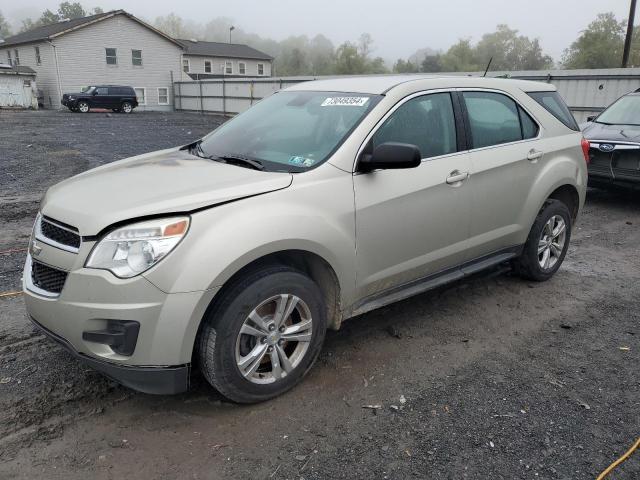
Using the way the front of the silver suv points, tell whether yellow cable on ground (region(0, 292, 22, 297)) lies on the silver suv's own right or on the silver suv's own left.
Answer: on the silver suv's own right

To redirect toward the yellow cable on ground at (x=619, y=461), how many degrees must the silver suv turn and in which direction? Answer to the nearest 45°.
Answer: approximately 90° to its left

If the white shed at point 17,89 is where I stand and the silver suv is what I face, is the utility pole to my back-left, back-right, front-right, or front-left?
front-left

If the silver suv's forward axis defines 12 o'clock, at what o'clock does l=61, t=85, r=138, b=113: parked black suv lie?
The parked black suv is roughly at 4 o'clock from the silver suv.

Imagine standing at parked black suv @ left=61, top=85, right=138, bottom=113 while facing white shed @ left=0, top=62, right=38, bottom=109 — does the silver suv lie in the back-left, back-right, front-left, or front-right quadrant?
back-left

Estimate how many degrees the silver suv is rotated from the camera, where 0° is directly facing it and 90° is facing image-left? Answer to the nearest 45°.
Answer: approximately 45°

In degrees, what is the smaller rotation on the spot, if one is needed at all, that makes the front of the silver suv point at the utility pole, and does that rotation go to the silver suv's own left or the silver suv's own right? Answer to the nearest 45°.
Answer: approximately 180°

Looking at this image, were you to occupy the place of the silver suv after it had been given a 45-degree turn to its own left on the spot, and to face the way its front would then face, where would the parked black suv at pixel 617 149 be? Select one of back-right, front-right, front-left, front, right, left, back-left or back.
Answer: back-left

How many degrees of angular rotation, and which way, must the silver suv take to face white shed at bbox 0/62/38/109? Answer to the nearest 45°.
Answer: approximately 90° to its right

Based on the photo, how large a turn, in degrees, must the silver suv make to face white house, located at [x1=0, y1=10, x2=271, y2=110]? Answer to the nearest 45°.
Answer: approximately 135° to its right

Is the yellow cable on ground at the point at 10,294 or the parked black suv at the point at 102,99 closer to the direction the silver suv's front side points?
the yellow cable on ground
